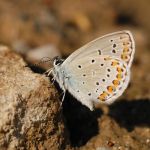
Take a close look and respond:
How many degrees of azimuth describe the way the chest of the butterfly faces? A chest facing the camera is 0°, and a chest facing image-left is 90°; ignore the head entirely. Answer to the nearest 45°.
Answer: approximately 90°
